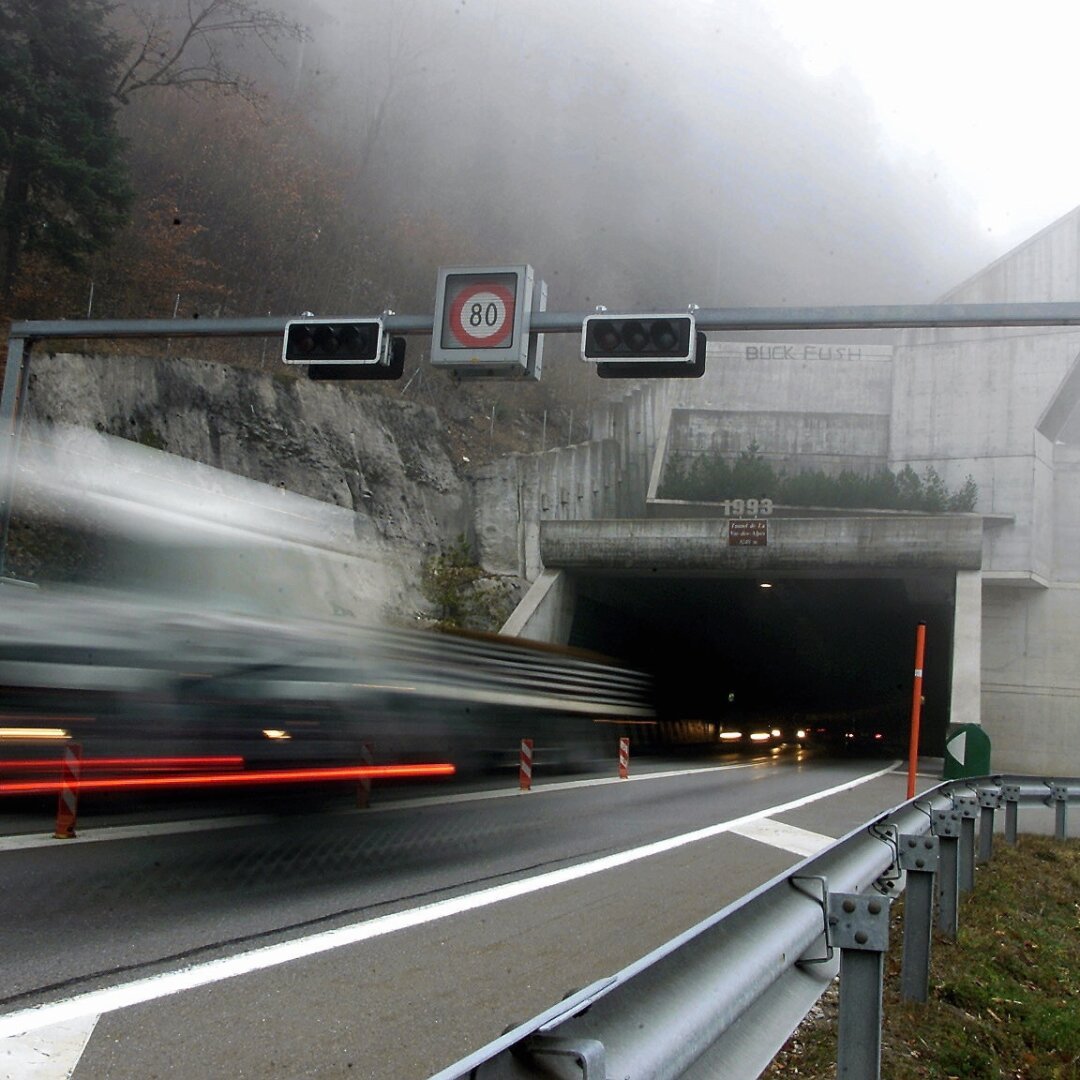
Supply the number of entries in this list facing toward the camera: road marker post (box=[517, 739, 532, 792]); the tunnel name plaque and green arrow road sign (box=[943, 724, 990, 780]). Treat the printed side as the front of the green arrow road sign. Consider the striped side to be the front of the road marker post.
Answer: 3

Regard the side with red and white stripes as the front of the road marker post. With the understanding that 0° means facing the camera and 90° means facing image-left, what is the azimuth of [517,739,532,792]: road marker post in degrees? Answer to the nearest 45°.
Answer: approximately 0°

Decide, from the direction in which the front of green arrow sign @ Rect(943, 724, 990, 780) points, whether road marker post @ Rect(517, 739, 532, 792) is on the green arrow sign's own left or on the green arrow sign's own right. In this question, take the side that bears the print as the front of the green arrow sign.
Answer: on the green arrow sign's own right

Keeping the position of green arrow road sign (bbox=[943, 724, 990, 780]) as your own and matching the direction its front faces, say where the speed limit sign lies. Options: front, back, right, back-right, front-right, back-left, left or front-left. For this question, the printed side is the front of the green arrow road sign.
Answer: front-right

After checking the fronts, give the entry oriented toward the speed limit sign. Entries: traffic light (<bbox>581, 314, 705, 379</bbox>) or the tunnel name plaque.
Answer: the tunnel name plaque

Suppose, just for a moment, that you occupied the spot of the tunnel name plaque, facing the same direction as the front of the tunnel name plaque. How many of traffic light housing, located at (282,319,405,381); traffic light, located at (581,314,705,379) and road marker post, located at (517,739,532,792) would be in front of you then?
3

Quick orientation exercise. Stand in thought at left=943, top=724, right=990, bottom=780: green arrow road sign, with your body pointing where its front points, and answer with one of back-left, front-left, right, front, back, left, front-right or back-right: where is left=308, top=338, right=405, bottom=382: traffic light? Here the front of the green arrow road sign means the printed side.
front-right

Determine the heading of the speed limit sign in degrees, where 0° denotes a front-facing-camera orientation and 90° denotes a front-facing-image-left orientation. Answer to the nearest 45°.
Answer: approximately 0°

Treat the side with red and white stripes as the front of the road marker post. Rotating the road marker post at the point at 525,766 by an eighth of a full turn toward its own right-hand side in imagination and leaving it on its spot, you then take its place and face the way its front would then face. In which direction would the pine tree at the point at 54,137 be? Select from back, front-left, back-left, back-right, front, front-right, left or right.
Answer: right
